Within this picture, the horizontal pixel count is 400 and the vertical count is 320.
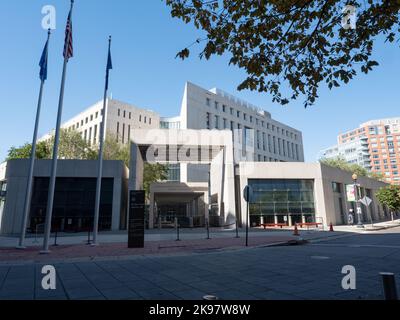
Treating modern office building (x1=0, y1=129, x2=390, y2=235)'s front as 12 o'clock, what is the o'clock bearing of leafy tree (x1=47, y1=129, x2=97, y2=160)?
The leafy tree is roughly at 4 o'clock from the modern office building.

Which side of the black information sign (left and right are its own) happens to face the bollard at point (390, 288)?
front

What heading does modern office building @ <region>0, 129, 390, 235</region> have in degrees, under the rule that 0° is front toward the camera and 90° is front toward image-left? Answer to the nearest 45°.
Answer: approximately 0°

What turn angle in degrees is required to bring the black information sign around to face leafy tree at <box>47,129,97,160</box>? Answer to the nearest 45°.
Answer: approximately 180°

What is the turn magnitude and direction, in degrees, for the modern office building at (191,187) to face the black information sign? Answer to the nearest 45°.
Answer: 0° — it already faces it

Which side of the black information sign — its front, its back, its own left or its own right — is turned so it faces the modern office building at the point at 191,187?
back

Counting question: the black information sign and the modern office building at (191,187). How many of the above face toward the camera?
2

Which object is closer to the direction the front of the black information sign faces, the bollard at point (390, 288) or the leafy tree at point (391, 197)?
the bollard

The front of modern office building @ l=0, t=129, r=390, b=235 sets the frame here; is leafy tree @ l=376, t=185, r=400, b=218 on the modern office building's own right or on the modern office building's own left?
on the modern office building's own left
